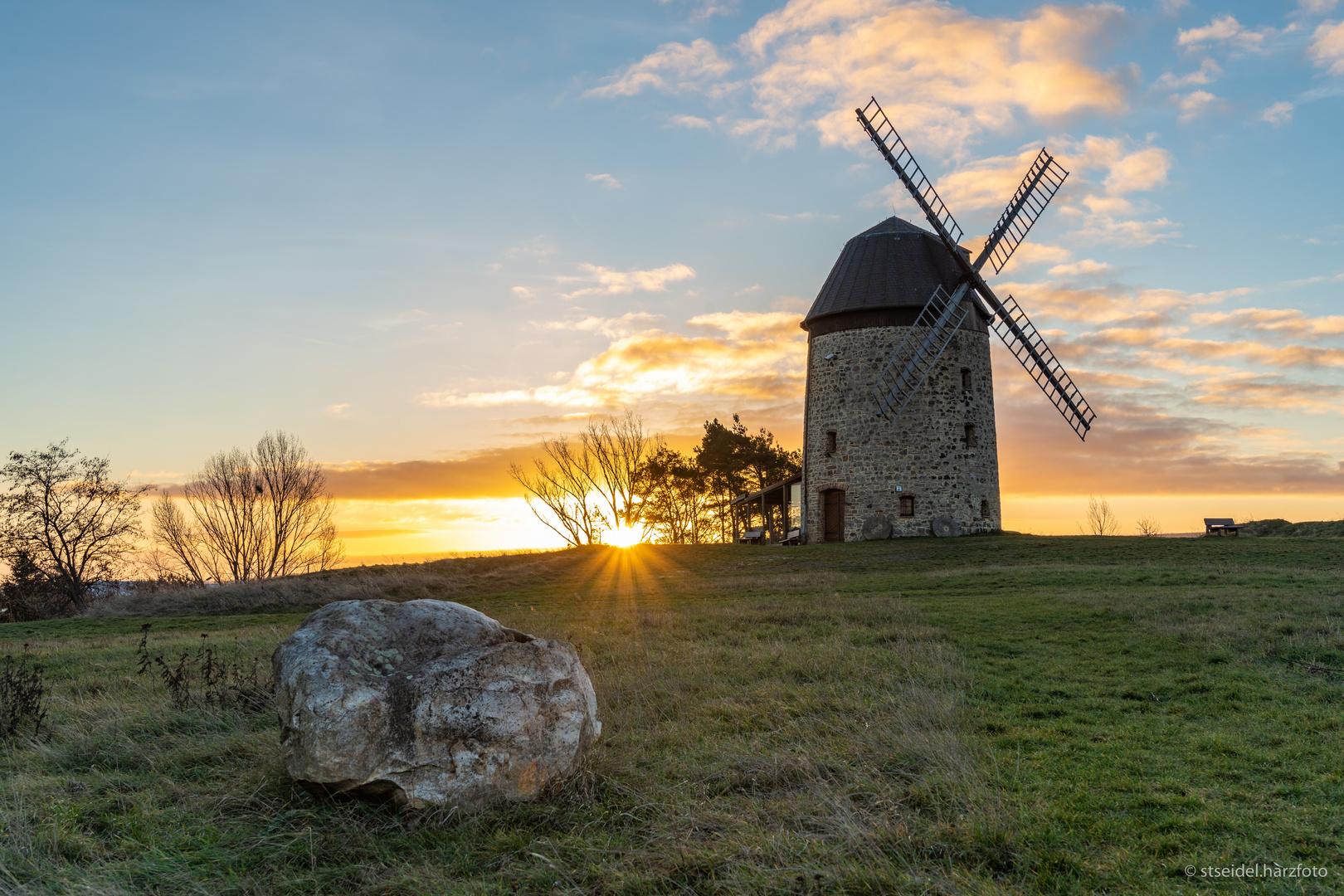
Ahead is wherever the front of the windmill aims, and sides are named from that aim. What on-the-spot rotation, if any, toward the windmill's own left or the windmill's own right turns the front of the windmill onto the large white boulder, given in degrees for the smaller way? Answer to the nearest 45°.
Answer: approximately 45° to the windmill's own right

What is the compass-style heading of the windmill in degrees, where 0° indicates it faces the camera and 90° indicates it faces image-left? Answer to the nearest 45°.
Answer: approximately 315°
